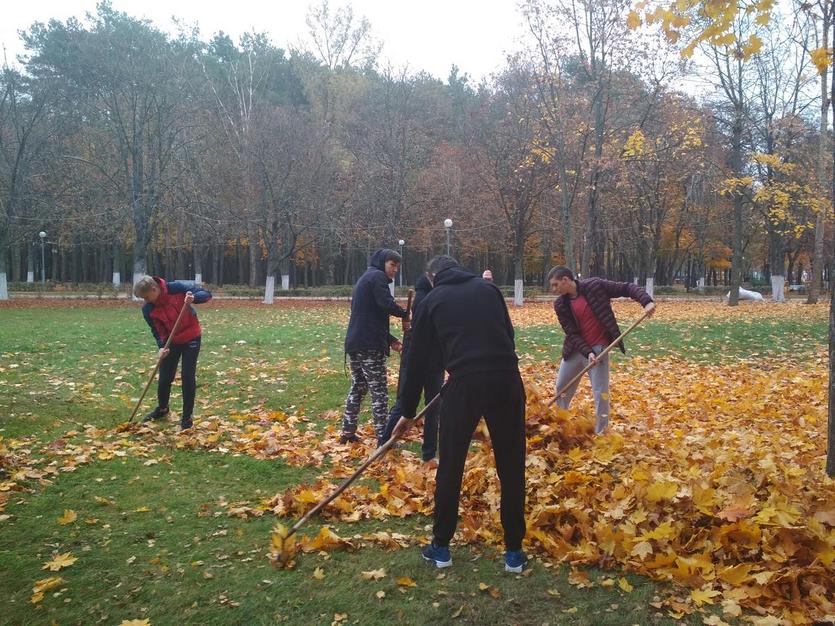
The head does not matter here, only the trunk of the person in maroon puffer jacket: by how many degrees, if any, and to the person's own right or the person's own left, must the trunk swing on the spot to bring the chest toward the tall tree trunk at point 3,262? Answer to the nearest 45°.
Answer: approximately 90° to the person's own right

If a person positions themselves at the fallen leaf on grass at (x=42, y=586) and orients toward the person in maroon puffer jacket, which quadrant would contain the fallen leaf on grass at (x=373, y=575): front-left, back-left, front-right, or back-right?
front-right

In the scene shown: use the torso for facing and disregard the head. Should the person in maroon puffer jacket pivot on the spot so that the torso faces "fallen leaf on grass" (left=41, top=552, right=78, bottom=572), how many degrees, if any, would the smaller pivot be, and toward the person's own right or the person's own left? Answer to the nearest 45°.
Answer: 0° — they already face it

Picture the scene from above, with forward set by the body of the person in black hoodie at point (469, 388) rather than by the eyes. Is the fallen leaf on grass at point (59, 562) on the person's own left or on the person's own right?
on the person's own left

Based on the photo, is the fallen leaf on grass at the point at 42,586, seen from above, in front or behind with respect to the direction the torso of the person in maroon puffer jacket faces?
in front

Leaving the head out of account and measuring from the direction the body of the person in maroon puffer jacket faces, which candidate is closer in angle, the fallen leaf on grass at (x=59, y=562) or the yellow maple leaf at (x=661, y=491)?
the fallen leaf on grass

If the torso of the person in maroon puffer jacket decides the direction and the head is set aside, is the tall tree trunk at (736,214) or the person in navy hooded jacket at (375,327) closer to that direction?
the person in navy hooded jacket

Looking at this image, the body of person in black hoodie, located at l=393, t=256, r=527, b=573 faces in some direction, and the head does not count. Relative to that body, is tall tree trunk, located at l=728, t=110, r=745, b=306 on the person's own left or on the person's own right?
on the person's own right

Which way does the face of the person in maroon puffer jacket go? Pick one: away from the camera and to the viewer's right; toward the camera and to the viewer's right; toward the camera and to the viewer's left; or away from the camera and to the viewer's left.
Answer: toward the camera and to the viewer's left

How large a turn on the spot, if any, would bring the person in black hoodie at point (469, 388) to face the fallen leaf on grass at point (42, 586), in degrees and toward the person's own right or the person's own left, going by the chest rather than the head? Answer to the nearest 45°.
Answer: approximately 45° to the person's own left

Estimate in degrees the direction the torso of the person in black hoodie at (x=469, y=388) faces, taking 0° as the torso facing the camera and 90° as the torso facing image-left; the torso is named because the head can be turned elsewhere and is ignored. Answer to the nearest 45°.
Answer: approximately 135°

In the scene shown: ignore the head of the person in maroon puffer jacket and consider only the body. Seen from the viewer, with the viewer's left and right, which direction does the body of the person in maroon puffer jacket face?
facing the viewer and to the left of the viewer

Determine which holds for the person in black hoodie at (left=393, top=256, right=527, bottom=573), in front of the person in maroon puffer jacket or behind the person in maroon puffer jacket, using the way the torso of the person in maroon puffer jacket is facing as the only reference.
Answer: in front
